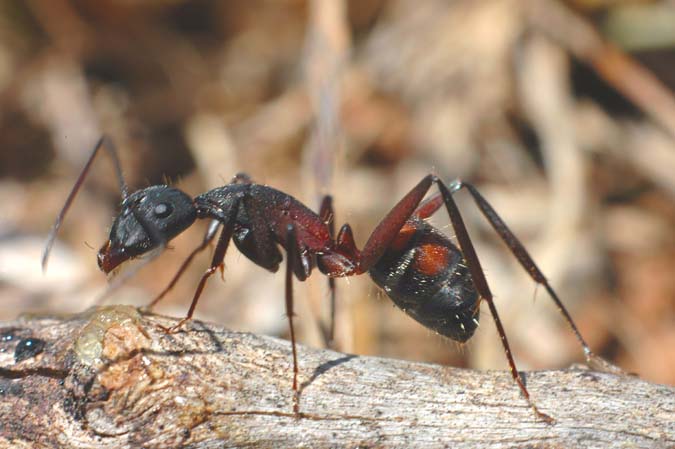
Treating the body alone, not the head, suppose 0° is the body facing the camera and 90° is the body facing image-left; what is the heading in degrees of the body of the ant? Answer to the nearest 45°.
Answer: approximately 90°
